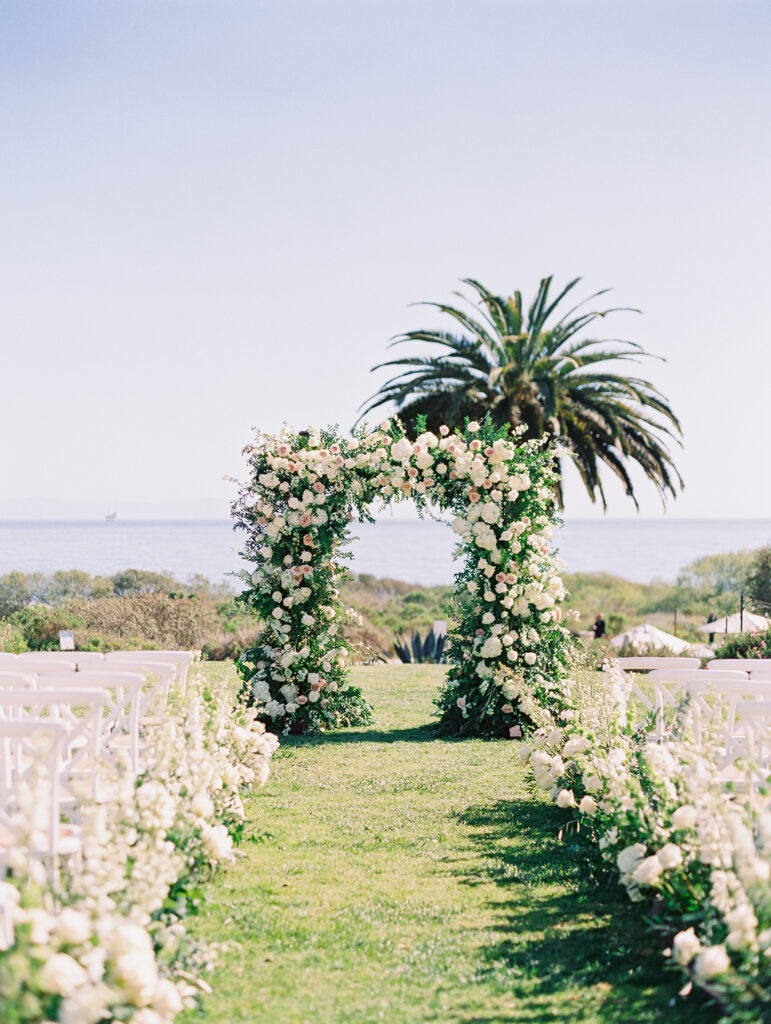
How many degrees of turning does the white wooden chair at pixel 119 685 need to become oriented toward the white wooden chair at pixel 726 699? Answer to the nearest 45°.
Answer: approximately 90° to its right

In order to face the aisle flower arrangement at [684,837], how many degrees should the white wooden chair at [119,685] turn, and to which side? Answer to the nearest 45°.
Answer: approximately 135° to its right

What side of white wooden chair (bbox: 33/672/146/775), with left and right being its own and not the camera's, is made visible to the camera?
back

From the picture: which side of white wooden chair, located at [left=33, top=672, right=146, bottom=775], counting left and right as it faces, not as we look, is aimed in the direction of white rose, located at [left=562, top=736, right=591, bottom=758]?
right

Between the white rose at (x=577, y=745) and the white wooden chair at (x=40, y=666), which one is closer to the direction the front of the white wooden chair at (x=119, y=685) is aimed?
the white wooden chair

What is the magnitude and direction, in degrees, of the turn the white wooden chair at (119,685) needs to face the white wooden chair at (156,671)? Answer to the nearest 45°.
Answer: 0° — it already faces it

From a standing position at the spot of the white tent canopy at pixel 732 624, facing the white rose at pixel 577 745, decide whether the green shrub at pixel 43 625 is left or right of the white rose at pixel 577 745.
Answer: right

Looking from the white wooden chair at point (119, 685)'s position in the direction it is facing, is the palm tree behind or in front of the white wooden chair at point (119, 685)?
in front

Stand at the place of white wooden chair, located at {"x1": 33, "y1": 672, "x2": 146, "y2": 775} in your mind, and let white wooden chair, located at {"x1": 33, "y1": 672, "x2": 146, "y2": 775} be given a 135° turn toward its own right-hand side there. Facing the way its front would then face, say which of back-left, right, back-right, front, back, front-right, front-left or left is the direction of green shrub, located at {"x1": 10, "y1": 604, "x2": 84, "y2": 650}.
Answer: back-left

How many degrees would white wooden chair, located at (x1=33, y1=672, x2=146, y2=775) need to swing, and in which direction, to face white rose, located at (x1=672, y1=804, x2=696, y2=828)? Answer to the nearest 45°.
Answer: approximately 135° to its right

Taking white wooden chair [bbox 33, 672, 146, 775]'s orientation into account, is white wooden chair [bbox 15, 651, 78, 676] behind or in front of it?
in front

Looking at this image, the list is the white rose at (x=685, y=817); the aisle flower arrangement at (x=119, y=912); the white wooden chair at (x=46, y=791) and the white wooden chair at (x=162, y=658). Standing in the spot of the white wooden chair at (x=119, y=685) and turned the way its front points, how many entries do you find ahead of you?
1
